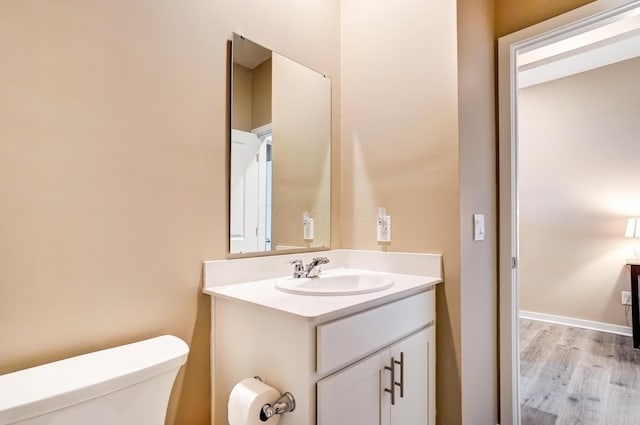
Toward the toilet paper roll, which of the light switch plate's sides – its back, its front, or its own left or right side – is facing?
right

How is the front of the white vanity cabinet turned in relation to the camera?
facing the viewer and to the right of the viewer

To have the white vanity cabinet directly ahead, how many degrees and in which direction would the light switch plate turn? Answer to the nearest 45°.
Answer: approximately 90° to its right

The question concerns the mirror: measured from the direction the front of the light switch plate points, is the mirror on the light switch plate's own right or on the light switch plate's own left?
on the light switch plate's own right

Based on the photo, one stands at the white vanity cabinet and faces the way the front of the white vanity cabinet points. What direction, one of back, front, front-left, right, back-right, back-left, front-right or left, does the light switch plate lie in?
left

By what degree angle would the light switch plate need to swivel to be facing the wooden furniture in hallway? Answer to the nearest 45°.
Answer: approximately 90° to its left

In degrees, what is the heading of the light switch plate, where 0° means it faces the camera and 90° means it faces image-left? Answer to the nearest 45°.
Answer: approximately 315°

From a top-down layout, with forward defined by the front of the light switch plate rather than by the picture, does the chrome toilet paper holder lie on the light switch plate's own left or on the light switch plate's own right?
on the light switch plate's own right

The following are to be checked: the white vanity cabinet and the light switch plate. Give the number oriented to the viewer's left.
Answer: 0

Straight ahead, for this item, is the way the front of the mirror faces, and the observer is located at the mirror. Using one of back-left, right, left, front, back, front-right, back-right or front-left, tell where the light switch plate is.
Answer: front-left

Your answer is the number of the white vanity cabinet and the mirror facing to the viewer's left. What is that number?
0
